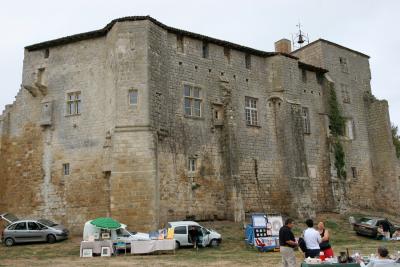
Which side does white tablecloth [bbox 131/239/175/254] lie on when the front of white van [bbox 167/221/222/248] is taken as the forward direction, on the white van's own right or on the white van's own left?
on the white van's own right

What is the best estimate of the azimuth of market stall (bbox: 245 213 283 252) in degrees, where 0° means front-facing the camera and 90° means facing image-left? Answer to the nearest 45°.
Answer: approximately 0°

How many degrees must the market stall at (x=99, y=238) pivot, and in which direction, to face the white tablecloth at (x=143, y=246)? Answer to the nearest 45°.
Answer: approximately 45° to its left

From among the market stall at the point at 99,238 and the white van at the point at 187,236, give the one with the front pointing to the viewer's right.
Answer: the white van

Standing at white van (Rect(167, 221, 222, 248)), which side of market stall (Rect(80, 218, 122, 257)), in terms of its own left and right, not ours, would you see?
left

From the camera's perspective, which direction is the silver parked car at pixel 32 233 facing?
to the viewer's right

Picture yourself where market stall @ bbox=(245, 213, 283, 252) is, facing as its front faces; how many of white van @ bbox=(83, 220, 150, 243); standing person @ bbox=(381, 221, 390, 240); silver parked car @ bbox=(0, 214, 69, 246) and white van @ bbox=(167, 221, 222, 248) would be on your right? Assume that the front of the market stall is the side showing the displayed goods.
3

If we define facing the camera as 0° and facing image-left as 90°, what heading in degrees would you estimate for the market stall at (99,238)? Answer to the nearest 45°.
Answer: approximately 0°

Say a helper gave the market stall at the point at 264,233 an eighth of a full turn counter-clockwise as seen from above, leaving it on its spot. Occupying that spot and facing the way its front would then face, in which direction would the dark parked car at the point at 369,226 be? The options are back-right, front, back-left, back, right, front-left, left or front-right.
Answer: left

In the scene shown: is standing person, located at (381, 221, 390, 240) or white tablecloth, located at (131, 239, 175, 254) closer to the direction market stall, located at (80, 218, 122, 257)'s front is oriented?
the white tablecloth

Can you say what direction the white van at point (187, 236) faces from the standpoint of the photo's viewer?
facing to the right of the viewer
